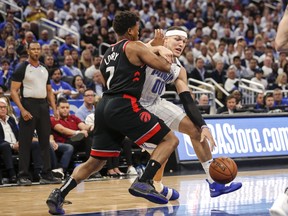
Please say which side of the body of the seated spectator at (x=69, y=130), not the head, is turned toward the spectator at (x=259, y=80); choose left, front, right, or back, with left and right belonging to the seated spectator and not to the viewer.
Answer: left

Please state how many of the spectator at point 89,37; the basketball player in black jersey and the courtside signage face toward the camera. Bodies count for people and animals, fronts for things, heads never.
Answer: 2

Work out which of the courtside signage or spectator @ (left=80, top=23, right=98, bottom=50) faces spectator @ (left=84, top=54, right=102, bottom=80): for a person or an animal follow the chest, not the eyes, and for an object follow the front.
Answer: spectator @ (left=80, top=23, right=98, bottom=50)

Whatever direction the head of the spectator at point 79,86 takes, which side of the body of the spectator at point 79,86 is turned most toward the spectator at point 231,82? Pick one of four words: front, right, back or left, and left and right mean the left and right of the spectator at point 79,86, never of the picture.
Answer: left

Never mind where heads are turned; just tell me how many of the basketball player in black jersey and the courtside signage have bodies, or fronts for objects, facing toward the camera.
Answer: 1

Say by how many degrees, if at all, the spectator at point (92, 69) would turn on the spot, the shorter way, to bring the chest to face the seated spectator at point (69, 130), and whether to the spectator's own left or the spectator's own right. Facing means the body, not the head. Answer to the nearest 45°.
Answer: approximately 45° to the spectator's own right

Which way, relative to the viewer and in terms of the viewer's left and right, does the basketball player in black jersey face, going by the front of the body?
facing away from the viewer and to the right of the viewer

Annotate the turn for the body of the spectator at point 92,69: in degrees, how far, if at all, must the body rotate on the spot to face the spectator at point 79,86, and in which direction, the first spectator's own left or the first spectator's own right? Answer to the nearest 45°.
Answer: approximately 45° to the first spectator's own right

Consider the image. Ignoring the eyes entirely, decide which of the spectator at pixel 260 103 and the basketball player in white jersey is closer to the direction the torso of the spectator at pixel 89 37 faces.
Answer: the basketball player in white jersey

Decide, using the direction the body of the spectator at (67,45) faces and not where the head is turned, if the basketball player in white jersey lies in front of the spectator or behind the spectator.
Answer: in front

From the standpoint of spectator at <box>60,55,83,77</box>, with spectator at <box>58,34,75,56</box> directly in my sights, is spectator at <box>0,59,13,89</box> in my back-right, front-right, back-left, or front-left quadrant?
back-left

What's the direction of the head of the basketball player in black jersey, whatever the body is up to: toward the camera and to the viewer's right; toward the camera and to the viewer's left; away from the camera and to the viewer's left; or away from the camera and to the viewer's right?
away from the camera and to the viewer's right

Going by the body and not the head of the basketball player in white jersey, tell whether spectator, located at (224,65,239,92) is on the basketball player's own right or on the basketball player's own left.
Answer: on the basketball player's own left

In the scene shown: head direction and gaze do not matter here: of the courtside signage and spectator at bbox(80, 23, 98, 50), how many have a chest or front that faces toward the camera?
2

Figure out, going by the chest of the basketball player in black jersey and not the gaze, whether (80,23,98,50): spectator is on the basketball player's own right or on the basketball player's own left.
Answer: on the basketball player's own left

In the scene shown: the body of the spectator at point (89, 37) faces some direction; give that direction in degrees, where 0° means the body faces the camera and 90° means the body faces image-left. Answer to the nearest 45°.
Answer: approximately 0°

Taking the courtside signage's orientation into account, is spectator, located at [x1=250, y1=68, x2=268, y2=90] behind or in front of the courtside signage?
behind

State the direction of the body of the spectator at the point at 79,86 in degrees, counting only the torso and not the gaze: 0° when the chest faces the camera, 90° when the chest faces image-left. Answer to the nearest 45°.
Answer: approximately 315°

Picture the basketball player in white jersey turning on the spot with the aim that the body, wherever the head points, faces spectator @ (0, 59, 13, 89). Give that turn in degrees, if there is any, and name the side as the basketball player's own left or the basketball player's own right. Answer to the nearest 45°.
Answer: approximately 180°
